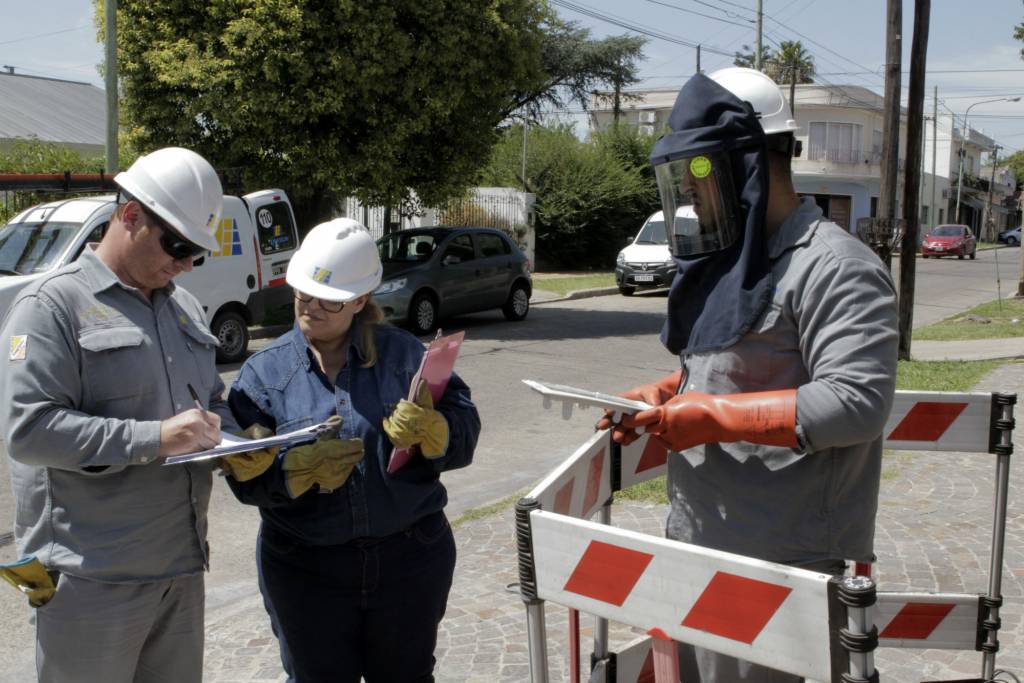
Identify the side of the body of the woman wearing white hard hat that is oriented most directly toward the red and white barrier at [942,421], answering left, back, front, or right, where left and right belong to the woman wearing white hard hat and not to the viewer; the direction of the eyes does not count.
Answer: left

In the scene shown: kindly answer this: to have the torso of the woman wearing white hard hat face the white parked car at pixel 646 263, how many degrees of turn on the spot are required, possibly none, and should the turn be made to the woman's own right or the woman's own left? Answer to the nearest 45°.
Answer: approximately 180°

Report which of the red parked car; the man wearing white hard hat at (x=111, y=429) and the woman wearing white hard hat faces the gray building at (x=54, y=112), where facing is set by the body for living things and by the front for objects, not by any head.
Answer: the red parked car

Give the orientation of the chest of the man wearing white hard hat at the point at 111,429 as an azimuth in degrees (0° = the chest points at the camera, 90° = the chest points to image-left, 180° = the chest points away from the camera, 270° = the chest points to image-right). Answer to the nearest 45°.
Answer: approximately 315°

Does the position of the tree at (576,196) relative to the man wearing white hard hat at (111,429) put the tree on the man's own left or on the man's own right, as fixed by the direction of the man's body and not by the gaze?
on the man's own left

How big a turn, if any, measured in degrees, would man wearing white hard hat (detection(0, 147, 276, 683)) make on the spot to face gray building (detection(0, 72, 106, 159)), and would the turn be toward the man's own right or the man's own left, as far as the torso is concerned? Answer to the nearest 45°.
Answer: approximately 135° to the man's own left

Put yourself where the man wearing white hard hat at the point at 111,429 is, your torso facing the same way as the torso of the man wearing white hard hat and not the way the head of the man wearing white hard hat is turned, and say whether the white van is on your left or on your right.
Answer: on your left

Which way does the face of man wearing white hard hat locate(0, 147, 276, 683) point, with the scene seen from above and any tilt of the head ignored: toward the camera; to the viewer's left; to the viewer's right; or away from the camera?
to the viewer's right

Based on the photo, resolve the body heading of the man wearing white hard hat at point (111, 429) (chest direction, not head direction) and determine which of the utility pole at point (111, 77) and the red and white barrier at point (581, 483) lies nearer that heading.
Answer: the red and white barrier

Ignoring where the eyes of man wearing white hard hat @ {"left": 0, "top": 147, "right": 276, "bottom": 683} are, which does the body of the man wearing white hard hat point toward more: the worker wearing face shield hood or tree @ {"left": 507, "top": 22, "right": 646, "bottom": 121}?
the worker wearing face shield hood

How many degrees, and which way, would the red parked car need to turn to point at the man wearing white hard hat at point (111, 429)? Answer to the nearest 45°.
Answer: approximately 45° to its left

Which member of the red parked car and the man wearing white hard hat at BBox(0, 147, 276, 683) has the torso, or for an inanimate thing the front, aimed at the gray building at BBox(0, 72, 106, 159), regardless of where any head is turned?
the red parked car

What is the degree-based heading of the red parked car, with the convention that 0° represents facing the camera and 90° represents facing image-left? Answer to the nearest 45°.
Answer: approximately 45°

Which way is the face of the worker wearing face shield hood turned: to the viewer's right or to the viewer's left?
to the viewer's left
